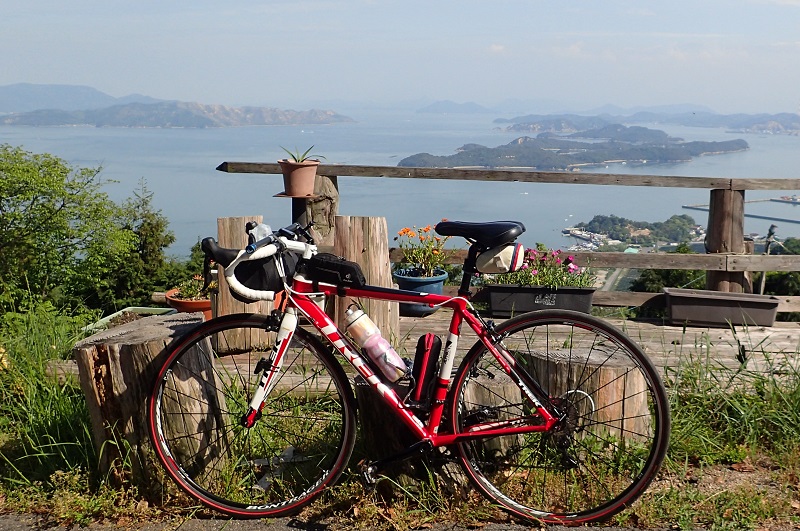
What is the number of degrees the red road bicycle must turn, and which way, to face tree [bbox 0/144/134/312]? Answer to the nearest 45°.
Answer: approximately 45° to its right

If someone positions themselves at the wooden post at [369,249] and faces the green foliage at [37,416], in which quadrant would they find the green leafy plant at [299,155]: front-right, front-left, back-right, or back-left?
back-right

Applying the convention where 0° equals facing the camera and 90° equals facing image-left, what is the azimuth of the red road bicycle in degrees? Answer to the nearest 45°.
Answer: approximately 90°

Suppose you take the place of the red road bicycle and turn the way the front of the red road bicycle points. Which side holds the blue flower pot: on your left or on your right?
on your right

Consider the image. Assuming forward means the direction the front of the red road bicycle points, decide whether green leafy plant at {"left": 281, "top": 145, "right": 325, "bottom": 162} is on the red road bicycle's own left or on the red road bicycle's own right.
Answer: on the red road bicycle's own right

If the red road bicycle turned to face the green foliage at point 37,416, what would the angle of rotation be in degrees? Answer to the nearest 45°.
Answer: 0° — it already faces it

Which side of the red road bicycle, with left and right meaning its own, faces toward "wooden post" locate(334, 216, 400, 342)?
right

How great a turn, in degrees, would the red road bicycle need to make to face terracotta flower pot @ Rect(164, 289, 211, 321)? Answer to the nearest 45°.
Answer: approximately 45° to its right

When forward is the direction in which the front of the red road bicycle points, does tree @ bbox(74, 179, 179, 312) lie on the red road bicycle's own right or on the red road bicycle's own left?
on the red road bicycle's own right

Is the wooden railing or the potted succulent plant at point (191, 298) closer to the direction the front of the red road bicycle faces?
the potted succulent plant

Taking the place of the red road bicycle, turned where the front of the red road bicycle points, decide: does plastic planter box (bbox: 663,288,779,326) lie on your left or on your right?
on your right
